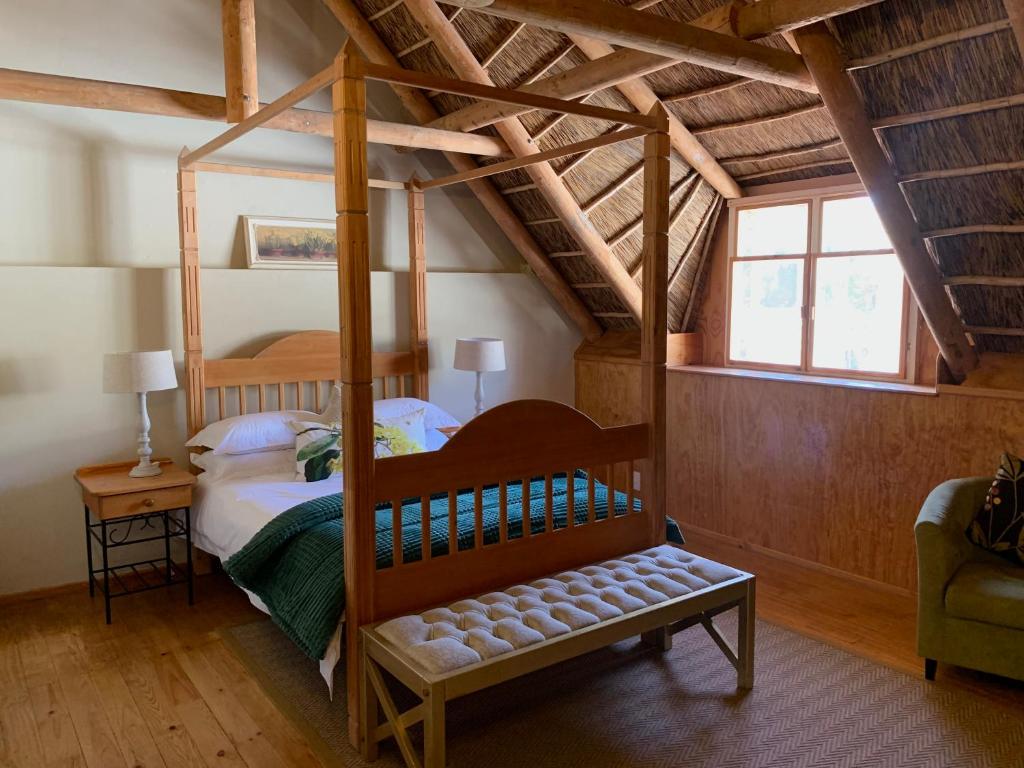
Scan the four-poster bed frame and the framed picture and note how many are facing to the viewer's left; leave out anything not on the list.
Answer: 0

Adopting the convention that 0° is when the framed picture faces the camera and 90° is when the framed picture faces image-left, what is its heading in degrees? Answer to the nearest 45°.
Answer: approximately 315°

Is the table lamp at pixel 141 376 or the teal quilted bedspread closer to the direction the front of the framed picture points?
the teal quilted bedspread

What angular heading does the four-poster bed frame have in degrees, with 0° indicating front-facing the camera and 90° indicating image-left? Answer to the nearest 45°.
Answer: approximately 315°

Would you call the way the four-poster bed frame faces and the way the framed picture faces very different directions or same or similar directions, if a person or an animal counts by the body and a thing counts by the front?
same or similar directions

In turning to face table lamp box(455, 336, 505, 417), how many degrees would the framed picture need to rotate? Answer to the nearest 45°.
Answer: approximately 45° to its left

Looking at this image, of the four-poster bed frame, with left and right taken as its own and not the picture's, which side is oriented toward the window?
left

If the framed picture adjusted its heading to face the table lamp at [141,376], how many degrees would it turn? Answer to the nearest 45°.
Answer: approximately 90° to its right

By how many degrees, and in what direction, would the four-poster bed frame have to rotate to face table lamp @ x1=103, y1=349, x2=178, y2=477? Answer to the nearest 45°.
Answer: approximately 180°

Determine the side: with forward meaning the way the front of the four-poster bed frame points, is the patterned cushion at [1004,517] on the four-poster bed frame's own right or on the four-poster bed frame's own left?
on the four-poster bed frame's own left
